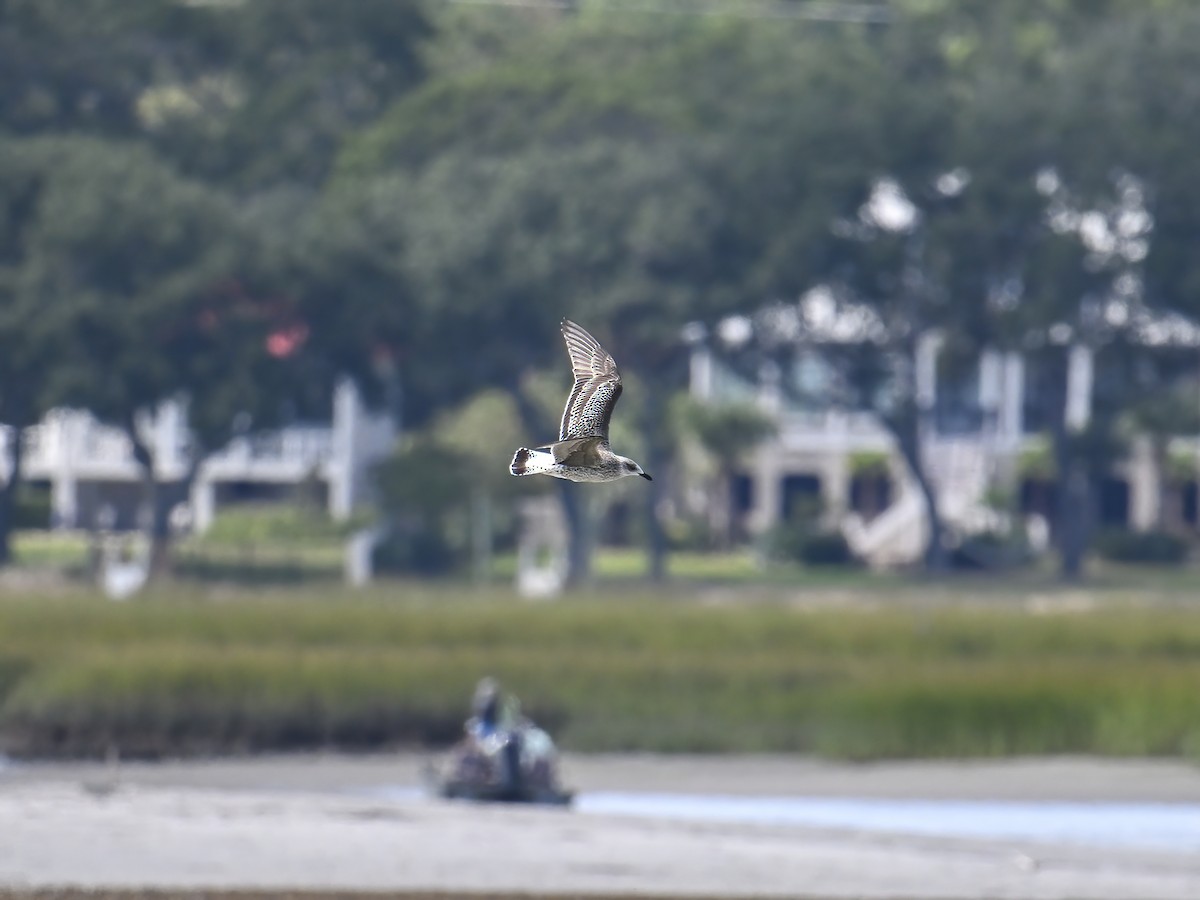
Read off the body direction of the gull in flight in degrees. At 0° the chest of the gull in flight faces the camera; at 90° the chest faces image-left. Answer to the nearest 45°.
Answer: approximately 270°
